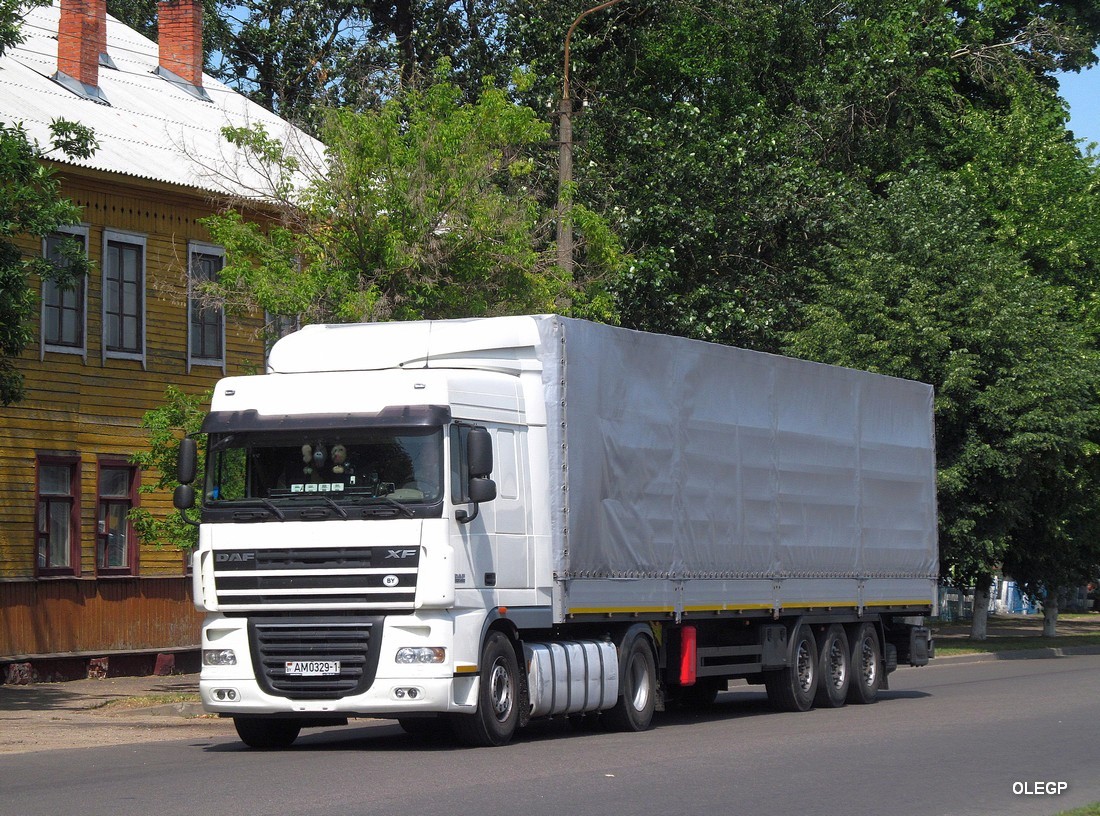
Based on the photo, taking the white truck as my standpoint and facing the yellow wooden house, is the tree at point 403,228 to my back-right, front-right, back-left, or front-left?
front-right

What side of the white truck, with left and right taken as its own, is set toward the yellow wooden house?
right

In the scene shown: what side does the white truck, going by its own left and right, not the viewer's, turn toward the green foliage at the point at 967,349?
back

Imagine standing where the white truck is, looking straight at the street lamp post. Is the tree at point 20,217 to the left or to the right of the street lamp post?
left

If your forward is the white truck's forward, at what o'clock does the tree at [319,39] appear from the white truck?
The tree is roughly at 4 o'clock from the white truck.

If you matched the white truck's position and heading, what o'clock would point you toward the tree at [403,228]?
The tree is roughly at 4 o'clock from the white truck.

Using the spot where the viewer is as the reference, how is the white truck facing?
facing the viewer and to the left of the viewer

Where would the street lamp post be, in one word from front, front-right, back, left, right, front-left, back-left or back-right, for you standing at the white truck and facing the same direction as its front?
back-right

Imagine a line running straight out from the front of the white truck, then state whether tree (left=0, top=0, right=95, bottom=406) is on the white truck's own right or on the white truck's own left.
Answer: on the white truck's own right

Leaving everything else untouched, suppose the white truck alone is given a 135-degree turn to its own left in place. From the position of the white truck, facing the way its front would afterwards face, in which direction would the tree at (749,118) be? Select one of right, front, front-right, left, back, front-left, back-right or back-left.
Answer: left
